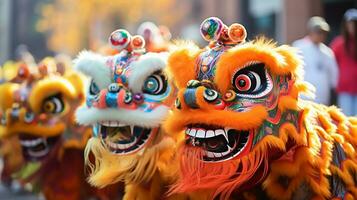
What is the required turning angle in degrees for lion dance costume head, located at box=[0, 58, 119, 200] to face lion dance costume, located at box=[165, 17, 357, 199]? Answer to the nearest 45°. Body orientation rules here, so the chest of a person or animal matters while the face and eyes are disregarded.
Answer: approximately 90° to its left

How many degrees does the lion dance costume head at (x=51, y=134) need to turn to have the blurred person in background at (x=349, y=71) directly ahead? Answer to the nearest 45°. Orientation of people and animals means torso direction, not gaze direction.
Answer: approximately 135° to its left

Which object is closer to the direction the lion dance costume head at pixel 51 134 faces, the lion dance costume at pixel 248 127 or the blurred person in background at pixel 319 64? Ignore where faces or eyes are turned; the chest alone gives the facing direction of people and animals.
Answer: the lion dance costume

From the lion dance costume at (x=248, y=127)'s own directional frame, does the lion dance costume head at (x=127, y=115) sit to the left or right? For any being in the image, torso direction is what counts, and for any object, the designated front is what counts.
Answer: on its right

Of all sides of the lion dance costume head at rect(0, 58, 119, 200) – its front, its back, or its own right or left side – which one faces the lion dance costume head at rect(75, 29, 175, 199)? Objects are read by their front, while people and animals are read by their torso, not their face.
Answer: left

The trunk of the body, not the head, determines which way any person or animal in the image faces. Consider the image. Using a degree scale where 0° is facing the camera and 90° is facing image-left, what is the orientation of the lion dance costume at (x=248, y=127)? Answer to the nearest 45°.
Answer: approximately 45°

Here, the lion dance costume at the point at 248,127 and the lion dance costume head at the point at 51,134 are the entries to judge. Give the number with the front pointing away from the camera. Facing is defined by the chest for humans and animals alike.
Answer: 0

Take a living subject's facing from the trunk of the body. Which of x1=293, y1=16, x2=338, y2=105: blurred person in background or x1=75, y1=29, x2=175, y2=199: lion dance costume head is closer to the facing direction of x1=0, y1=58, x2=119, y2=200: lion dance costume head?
the lion dance costume head

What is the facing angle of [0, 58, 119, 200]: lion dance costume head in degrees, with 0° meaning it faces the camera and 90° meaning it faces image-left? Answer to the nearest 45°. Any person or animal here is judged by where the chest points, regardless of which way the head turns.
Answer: approximately 45°

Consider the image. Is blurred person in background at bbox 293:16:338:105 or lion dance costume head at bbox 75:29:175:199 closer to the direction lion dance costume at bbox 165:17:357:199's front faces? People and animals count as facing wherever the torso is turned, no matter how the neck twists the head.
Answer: the lion dance costume head
